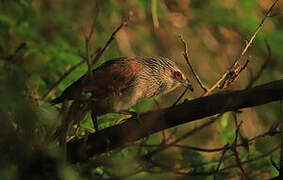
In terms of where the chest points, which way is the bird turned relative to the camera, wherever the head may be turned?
to the viewer's right
